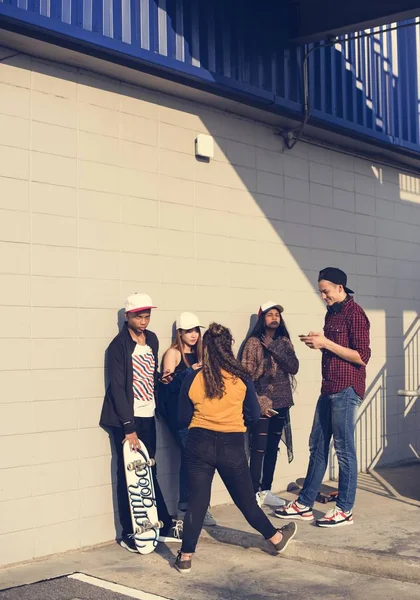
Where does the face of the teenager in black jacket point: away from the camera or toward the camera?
toward the camera

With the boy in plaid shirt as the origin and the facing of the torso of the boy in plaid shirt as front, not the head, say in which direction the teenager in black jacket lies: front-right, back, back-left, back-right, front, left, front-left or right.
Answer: front-right

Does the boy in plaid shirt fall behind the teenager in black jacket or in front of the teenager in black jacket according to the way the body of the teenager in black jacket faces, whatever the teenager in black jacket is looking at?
in front

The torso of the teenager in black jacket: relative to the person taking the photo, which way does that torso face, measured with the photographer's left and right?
facing the viewer and to the right of the viewer

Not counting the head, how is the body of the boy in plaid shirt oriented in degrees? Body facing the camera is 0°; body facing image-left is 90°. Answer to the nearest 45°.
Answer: approximately 45°

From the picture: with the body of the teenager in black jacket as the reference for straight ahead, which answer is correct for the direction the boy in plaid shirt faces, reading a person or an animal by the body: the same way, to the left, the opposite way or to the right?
to the right

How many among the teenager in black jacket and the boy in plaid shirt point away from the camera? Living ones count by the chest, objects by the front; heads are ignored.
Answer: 0
